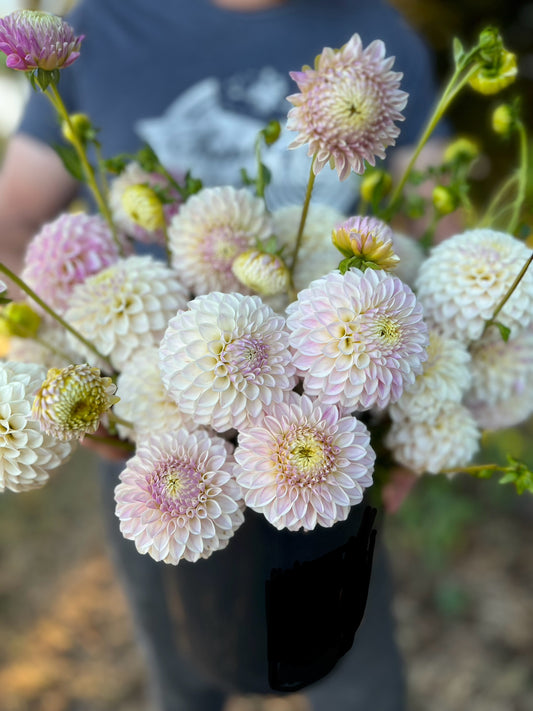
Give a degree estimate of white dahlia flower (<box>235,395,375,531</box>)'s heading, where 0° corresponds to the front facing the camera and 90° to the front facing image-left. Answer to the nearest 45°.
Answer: approximately 0°
